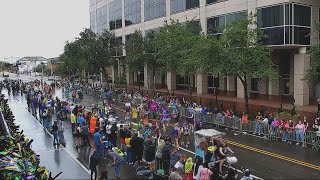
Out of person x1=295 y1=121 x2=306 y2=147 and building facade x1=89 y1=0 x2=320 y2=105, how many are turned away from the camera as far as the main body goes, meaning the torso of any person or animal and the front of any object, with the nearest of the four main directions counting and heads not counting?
0

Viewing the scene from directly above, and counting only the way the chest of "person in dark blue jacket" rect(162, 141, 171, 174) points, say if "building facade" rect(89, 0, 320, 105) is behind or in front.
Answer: in front

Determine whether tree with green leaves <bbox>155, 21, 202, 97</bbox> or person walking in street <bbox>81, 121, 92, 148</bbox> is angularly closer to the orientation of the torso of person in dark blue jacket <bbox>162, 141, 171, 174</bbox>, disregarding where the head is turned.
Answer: the tree with green leaves

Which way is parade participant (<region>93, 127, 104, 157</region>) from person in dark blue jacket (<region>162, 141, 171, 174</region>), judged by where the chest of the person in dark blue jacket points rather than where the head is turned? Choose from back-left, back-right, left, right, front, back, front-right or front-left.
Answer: left

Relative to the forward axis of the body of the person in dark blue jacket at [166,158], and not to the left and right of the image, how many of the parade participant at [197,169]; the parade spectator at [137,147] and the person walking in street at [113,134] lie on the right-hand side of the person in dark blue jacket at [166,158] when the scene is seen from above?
1

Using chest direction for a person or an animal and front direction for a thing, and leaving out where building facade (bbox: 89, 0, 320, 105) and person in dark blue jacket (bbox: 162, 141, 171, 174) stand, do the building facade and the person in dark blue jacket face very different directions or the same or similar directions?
very different directions

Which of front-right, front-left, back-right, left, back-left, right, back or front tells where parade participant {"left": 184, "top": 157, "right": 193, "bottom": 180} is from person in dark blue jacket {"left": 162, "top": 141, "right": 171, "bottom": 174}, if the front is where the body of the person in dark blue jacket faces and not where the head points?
right

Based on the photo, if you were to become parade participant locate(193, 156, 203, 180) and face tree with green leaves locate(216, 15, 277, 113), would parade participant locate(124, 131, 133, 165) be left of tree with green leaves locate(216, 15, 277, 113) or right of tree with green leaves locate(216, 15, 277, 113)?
left

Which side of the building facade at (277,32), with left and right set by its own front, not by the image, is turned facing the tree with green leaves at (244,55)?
front

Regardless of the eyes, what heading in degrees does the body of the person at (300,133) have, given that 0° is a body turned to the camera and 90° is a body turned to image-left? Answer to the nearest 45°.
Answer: approximately 45°

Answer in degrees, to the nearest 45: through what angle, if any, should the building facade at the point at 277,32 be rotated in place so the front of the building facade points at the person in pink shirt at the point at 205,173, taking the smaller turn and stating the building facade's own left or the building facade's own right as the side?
approximately 45° to the building facade's own left

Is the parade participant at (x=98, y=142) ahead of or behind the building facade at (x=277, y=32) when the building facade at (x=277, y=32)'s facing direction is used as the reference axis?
ahead

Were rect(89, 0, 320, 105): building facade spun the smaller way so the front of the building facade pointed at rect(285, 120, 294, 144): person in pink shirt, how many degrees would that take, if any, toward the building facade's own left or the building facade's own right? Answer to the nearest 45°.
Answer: approximately 45° to the building facade's own left
